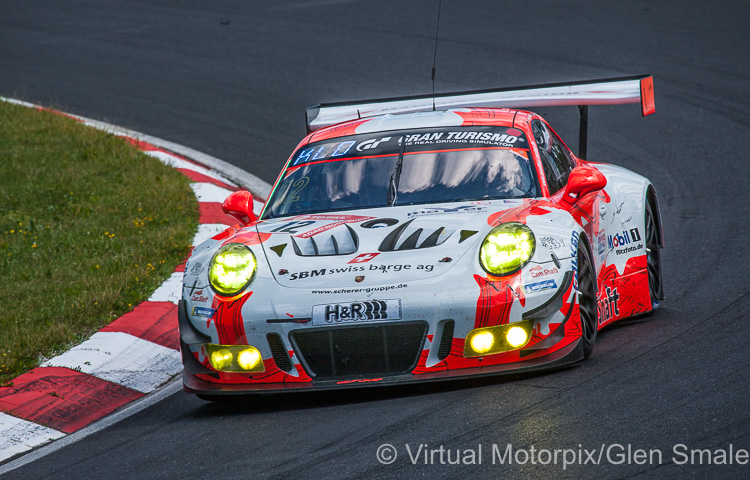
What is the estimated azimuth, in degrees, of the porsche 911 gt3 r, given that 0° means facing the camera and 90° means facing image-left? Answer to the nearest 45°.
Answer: approximately 0°
